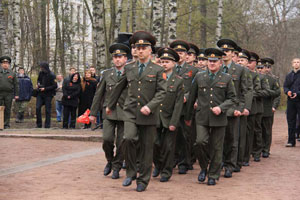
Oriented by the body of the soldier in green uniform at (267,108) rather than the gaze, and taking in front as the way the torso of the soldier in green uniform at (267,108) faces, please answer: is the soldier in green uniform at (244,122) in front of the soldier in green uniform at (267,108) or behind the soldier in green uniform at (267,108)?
in front

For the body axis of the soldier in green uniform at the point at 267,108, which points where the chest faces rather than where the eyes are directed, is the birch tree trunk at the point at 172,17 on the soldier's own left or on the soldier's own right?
on the soldier's own right

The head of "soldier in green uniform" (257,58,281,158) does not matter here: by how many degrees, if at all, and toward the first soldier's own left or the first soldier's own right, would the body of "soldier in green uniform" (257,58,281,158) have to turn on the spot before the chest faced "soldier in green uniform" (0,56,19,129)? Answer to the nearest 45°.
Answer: approximately 45° to the first soldier's own right

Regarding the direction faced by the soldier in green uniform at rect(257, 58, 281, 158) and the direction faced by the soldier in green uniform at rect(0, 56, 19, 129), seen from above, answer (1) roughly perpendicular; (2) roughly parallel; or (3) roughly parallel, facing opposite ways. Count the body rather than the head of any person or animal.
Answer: roughly perpendicular

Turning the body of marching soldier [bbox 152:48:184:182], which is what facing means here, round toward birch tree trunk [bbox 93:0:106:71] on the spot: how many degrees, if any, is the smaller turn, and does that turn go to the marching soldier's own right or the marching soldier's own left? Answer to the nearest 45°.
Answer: approximately 135° to the marching soldier's own right

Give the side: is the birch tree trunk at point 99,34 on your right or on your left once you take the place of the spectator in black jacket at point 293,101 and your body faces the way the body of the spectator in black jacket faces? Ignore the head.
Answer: on your right

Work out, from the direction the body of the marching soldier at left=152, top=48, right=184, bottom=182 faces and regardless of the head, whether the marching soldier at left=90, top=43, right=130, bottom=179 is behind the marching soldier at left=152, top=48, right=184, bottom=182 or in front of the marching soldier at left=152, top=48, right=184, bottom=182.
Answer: in front

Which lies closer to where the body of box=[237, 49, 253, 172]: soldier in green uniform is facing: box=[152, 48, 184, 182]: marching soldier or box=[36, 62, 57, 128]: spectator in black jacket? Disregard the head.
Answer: the marching soldier
